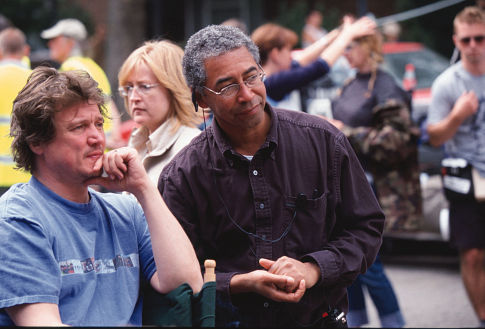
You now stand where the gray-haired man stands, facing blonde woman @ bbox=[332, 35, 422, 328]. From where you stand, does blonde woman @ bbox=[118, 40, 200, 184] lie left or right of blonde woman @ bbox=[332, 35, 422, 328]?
left

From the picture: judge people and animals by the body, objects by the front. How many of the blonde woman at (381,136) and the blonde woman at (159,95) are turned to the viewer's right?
0

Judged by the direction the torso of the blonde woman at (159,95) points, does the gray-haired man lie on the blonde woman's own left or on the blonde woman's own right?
on the blonde woman's own left

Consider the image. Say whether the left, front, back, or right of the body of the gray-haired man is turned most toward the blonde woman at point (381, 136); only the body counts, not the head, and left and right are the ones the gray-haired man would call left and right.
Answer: back

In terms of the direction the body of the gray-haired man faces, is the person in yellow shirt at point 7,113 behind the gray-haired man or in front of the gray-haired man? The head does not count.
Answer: behind

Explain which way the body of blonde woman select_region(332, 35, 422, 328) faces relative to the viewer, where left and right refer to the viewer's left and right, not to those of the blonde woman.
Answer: facing the viewer and to the left of the viewer

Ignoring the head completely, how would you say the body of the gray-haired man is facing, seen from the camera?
toward the camera

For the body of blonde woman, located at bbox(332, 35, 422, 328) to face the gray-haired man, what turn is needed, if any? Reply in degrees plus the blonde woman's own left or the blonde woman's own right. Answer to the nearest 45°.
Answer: approximately 45° to the blonde woman's own left

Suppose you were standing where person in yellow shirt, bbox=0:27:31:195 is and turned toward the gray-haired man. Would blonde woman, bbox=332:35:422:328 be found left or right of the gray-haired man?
left
